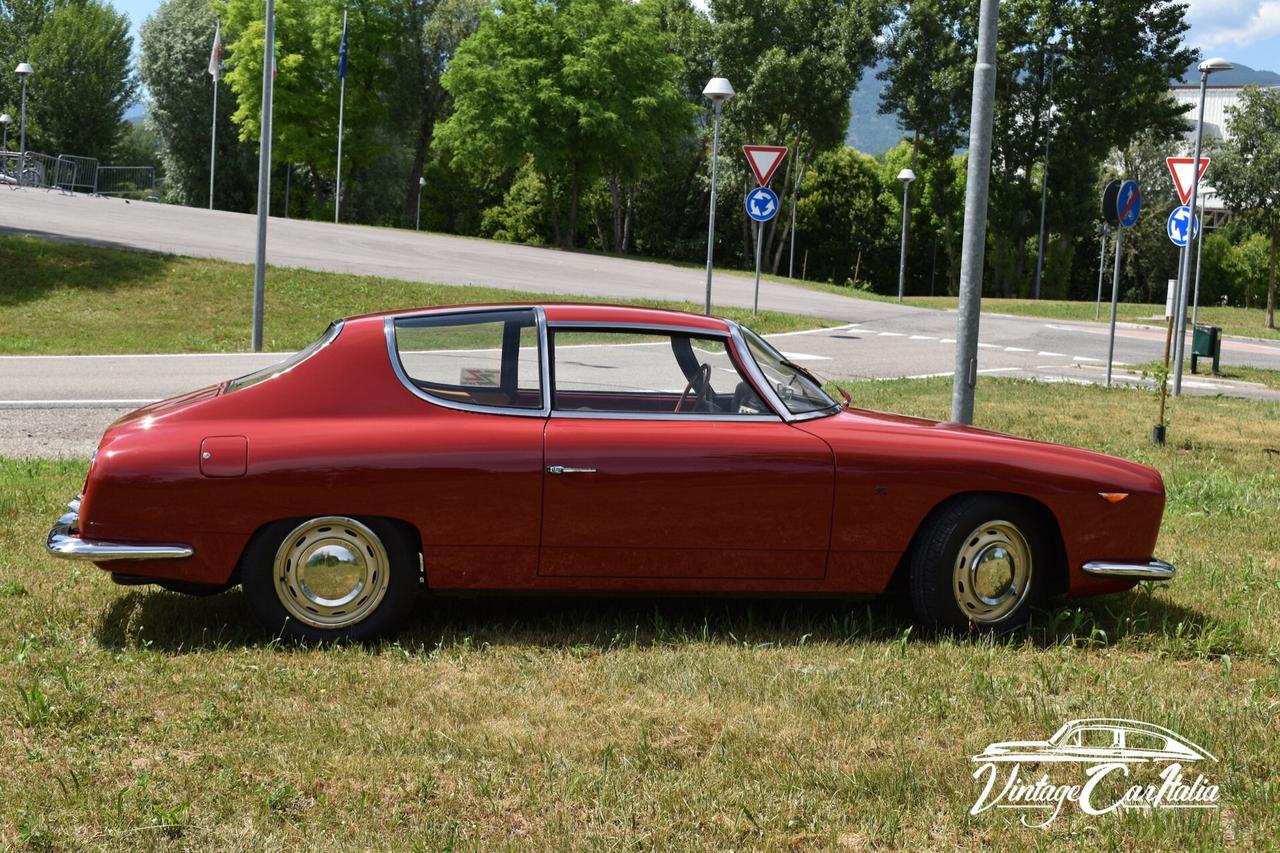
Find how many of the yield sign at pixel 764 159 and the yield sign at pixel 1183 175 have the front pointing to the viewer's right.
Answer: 0

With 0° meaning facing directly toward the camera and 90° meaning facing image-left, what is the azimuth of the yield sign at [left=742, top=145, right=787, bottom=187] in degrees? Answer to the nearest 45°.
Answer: approximately 0°

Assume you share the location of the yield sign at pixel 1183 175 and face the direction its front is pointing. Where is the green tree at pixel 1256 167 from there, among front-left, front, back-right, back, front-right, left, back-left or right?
back

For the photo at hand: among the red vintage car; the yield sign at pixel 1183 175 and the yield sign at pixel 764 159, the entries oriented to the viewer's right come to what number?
1

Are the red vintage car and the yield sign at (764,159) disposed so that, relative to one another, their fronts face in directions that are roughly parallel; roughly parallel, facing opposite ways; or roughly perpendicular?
roughly perpendicular

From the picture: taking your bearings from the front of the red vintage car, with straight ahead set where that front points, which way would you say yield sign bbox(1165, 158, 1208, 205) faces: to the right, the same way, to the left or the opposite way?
to the right

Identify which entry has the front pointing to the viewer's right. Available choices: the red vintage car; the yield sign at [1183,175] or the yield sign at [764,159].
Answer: the red vintage car

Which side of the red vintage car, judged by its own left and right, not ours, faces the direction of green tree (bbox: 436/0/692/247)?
left

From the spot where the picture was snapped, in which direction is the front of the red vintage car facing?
facing to the right of the viewer

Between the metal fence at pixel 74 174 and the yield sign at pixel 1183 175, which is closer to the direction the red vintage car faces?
the yield sign
